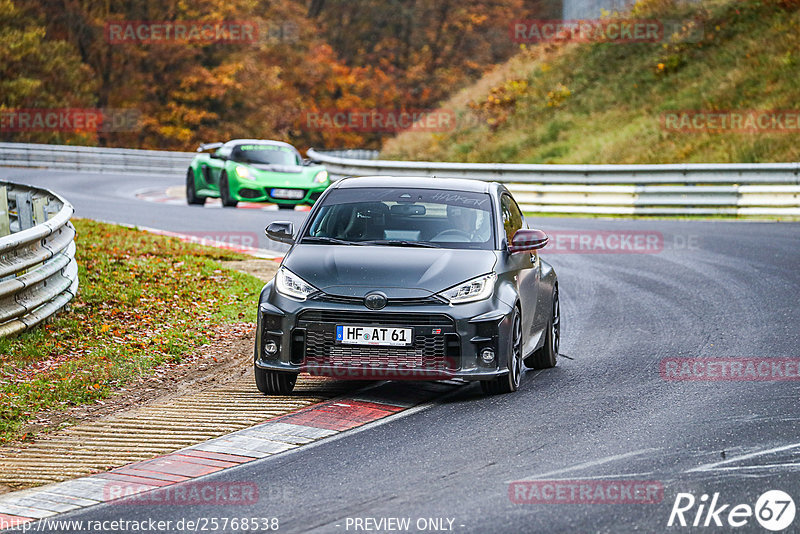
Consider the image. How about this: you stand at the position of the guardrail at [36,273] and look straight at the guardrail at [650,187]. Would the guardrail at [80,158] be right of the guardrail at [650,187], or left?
left

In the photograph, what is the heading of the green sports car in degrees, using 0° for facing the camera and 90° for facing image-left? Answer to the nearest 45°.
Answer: approximately 315°

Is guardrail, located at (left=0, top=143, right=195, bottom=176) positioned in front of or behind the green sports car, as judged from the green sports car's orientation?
behind

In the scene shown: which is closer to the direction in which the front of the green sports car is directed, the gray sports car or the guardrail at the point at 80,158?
the gray sports car

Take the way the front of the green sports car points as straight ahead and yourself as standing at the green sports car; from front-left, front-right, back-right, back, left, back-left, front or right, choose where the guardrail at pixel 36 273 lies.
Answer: front-right

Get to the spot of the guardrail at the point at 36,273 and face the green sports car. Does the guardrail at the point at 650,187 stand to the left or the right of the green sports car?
right

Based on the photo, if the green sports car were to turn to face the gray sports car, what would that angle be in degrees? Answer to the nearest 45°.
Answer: approximately 45° to its right
